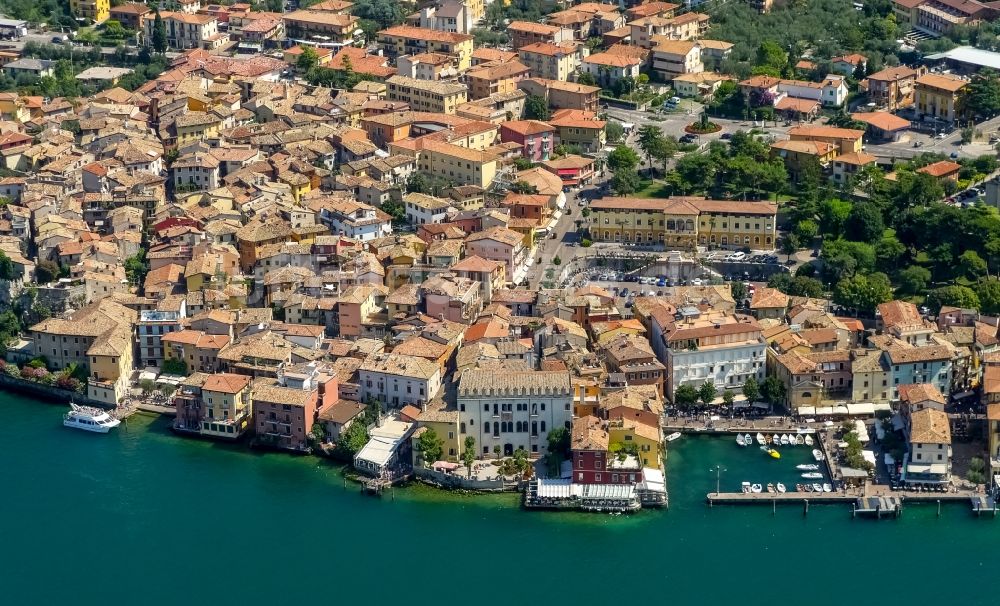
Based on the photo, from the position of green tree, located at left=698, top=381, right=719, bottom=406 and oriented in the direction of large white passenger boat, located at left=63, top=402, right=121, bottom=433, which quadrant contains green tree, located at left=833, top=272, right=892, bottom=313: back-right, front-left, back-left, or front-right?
back-right

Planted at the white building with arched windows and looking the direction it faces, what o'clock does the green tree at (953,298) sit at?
The green tree is roughly at 8 o'clock from the white building with arched windows.

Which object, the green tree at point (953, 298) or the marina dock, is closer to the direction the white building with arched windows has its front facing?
the marina dock

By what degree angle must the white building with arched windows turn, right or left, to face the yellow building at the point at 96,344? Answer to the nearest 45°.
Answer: approximately 135° to its right

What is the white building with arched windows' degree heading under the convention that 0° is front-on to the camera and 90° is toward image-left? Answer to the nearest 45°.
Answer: approximately 0°

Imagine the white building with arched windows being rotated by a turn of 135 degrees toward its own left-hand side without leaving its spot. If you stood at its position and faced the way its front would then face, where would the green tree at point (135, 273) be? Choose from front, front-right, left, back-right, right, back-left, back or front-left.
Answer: left

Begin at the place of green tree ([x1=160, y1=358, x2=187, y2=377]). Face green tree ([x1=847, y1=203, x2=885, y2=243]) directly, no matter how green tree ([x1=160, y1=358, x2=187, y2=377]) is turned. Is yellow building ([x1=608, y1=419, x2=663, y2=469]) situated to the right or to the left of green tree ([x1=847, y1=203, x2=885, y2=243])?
right

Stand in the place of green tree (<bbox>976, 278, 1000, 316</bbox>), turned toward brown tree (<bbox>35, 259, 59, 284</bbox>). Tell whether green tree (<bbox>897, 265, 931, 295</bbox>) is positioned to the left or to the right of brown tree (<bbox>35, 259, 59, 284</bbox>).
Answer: right

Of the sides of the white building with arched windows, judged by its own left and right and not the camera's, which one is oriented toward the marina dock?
left
